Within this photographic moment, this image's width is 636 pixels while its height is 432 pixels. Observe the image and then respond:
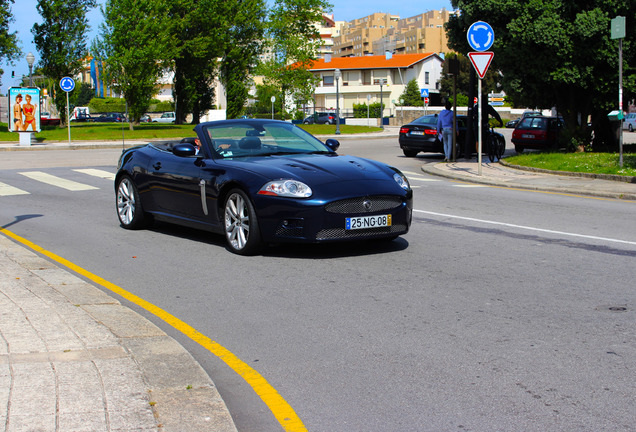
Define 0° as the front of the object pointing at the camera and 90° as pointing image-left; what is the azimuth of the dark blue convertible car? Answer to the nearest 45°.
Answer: approximately 315°

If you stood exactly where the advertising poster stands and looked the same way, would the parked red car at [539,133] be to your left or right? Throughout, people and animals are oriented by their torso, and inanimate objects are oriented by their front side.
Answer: on your left

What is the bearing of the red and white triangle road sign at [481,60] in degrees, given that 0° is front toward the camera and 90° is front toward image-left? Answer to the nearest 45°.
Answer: approximately 0°
